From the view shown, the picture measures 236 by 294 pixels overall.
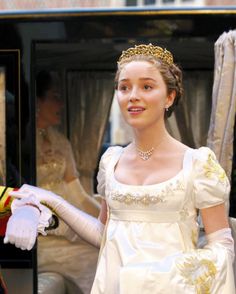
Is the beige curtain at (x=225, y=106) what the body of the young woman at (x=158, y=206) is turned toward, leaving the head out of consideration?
no

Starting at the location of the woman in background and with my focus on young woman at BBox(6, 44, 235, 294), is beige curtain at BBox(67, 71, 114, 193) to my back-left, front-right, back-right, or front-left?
back-left

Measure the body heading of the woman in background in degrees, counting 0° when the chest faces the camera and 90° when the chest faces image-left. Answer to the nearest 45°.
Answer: approximately 315°

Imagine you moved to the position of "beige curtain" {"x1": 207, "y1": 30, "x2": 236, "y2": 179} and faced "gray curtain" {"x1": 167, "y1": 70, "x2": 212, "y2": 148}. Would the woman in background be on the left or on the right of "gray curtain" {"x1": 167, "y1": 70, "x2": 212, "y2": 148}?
left

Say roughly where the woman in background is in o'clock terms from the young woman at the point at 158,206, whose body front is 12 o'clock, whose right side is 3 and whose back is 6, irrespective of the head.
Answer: The woman in background is roughly at 4 o'clock from the young woman.

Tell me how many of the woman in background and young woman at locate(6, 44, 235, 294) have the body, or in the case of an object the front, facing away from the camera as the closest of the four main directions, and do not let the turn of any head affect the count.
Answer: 0

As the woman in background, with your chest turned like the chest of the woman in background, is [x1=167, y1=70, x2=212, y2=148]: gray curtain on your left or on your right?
on your left

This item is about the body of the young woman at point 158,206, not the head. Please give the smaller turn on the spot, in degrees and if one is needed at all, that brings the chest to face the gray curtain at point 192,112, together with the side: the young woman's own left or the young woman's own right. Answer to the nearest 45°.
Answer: approximately 135° to the young woman's own right

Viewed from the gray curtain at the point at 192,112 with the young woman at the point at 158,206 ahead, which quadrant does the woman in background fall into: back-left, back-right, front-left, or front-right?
front-right

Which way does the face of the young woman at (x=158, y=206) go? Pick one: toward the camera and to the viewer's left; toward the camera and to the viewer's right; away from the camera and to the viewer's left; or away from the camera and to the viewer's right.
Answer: toward the camera and to the viewer's left

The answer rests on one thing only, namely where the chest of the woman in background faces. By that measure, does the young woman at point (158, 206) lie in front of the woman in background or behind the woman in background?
in front

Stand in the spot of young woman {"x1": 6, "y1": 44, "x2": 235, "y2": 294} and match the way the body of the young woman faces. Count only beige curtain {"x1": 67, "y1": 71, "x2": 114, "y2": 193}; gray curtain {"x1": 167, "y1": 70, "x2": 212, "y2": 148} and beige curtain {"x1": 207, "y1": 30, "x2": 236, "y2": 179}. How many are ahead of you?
0
